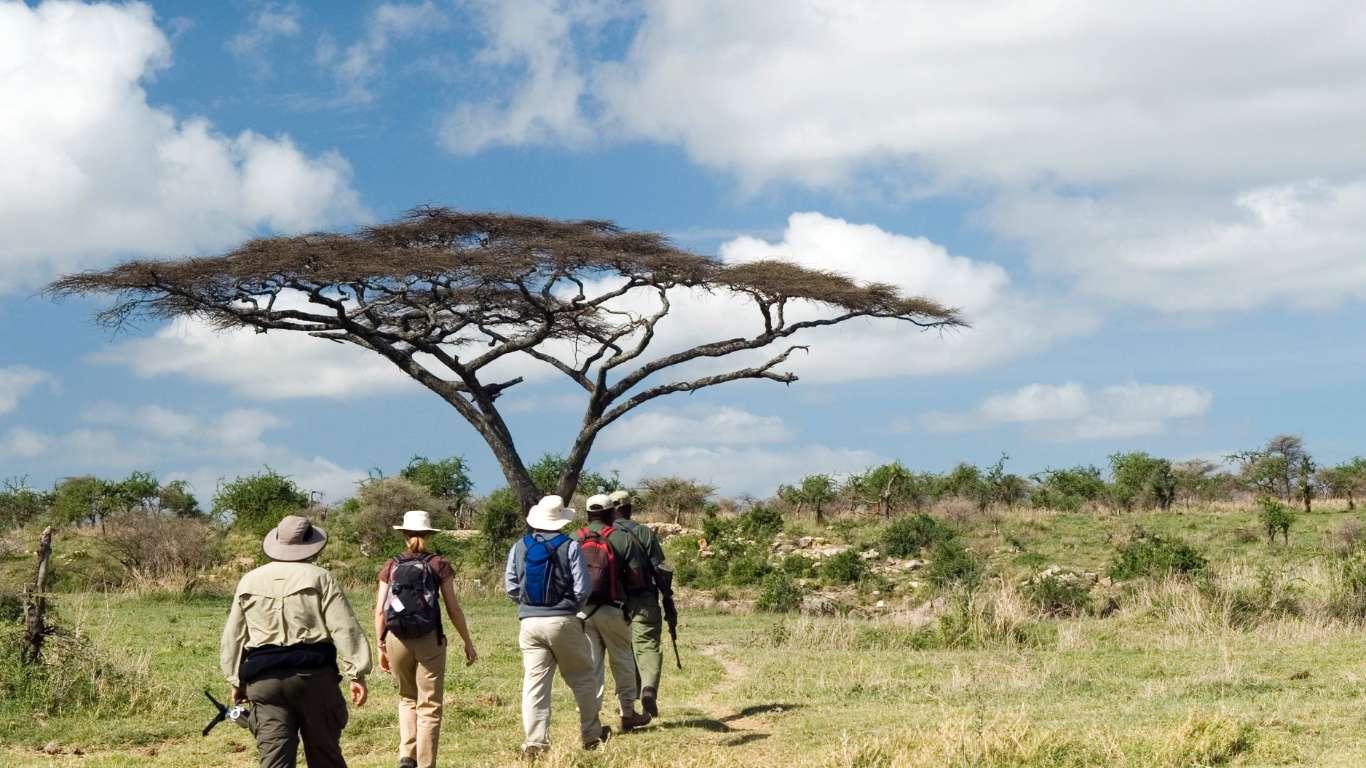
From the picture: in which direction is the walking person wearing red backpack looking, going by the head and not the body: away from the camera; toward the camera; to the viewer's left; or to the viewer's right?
away from the camera

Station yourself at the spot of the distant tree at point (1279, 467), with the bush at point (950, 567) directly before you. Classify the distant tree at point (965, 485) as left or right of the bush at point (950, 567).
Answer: right

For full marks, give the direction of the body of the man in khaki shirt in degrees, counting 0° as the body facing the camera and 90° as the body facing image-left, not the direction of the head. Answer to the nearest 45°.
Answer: approximately 180°

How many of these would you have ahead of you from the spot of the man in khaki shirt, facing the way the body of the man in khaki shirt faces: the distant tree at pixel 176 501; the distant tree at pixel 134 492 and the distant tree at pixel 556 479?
3

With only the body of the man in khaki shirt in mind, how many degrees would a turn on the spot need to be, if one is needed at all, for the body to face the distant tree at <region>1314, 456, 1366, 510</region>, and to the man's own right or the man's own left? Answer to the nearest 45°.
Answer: approximately 45° to the man's own right

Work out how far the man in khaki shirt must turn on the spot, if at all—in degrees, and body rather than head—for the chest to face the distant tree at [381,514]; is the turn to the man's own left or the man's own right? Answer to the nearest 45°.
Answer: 0° — they already face it

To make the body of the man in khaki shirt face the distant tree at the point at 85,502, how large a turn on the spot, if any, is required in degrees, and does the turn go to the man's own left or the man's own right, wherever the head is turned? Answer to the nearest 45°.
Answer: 0° — they already face it

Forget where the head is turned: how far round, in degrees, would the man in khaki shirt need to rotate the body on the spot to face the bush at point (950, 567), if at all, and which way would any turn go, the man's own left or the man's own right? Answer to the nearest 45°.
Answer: approximately 45° to the man's own right

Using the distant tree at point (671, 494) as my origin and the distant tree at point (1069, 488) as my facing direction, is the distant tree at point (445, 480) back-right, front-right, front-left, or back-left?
back-left
